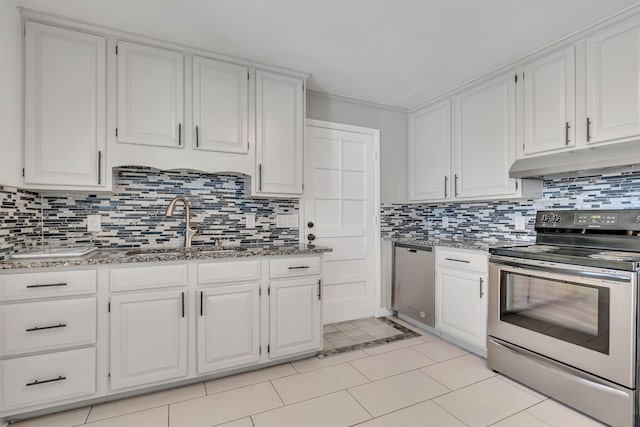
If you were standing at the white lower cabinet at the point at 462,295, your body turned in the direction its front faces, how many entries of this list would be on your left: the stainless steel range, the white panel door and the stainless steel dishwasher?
1

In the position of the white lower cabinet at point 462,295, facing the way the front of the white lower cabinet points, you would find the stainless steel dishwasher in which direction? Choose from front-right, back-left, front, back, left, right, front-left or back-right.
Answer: right

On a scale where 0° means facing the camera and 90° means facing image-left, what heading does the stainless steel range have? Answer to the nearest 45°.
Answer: approximately 45°

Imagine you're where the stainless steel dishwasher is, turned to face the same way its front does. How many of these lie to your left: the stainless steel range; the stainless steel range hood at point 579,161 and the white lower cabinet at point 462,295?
3

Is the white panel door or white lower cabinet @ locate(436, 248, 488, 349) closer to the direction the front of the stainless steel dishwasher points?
the white panel door

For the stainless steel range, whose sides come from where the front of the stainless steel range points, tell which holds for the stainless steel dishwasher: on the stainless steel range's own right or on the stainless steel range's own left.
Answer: on the stainless steel range's own right

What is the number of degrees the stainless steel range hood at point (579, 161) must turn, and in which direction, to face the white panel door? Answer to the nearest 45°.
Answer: approximately 45° to its right

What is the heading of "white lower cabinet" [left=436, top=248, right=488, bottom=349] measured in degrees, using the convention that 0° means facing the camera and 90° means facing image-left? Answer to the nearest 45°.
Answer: approximately 45°

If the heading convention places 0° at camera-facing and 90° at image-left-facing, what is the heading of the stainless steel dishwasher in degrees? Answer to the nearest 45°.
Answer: approximately 45°

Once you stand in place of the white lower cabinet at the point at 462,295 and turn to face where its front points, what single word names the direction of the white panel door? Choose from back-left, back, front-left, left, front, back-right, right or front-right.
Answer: front-right

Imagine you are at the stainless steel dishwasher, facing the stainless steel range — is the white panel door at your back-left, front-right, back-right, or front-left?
back-right
